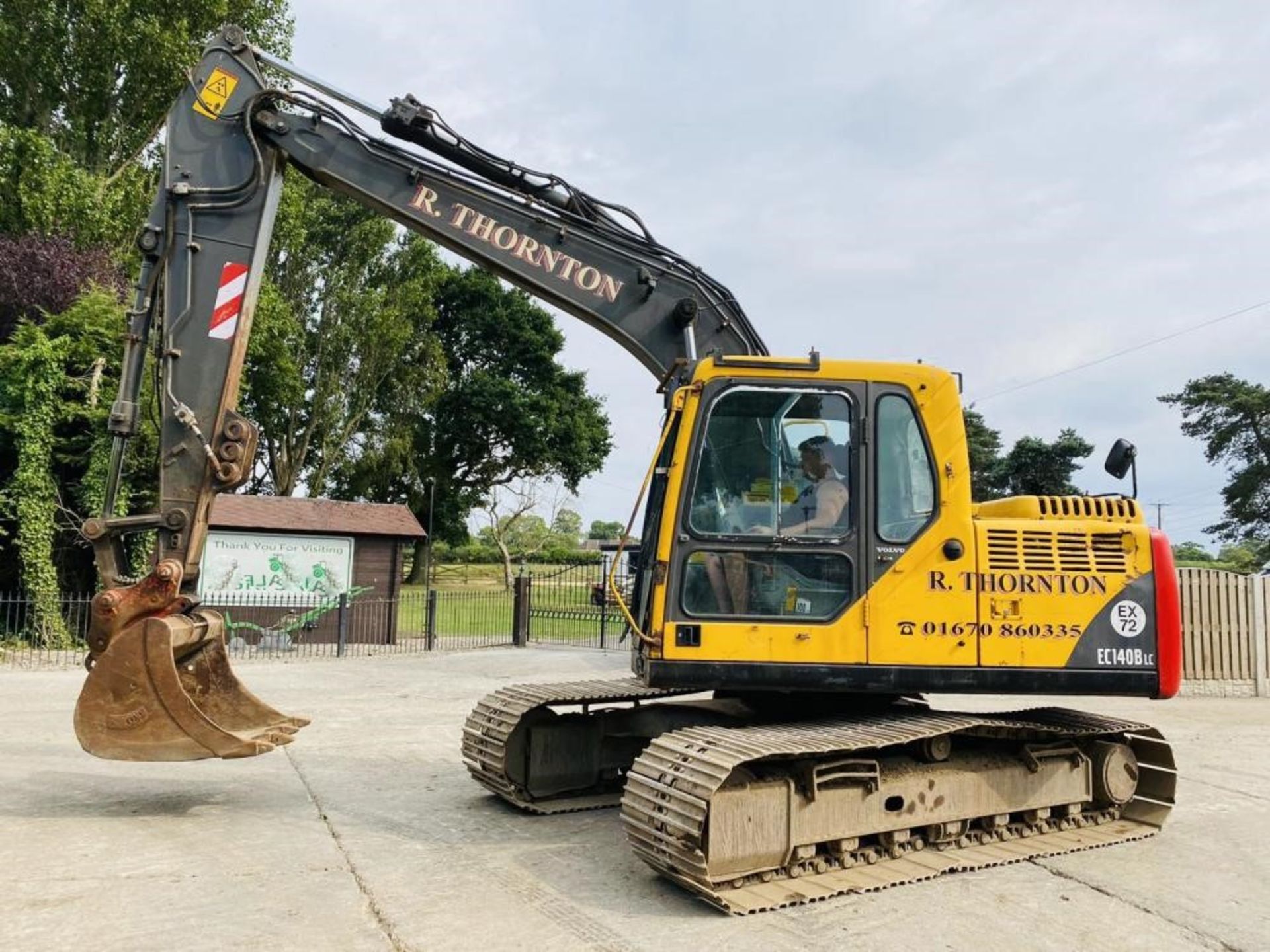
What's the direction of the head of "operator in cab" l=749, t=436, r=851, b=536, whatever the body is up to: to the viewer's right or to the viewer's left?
to the viewer's left

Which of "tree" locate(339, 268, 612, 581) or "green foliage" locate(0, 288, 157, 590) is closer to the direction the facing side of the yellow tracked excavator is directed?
the green foliage

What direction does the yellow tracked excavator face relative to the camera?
to the viewer's left

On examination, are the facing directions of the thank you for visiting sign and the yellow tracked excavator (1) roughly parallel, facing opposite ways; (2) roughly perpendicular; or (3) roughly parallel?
roughly perpendicular

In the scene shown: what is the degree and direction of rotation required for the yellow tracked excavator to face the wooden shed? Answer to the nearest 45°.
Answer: approximately 45° to its right

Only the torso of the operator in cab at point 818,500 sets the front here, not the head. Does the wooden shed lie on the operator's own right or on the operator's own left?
on the operator's own right

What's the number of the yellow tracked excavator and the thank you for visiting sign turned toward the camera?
1

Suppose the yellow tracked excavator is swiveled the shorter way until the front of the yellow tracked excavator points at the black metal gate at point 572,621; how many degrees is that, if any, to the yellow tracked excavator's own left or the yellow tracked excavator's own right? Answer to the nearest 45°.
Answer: approximately 90° to the yellow tracked excavator's own right

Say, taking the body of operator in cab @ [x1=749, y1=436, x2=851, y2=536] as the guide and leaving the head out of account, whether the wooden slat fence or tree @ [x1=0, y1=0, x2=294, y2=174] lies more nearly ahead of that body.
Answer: the tree

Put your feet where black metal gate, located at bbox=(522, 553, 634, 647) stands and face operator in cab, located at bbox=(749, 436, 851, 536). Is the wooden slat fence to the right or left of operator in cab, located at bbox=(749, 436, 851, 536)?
left

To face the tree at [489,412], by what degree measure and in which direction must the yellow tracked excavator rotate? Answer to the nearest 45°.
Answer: approximately 90° to its right

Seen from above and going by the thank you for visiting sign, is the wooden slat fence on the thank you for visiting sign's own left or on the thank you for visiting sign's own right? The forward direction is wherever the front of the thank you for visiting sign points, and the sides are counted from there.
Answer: on the thank you for visiting sign's own left

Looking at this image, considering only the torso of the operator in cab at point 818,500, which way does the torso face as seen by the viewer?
to the viewer's left
